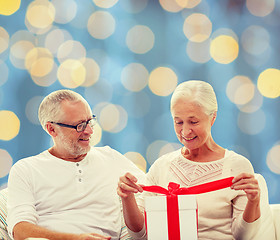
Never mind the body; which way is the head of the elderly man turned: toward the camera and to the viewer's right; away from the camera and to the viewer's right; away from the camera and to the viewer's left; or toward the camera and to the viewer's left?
toward the camera and to the viewer's right

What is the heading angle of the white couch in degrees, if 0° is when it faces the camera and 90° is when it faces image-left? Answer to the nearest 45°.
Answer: approximately 0°
